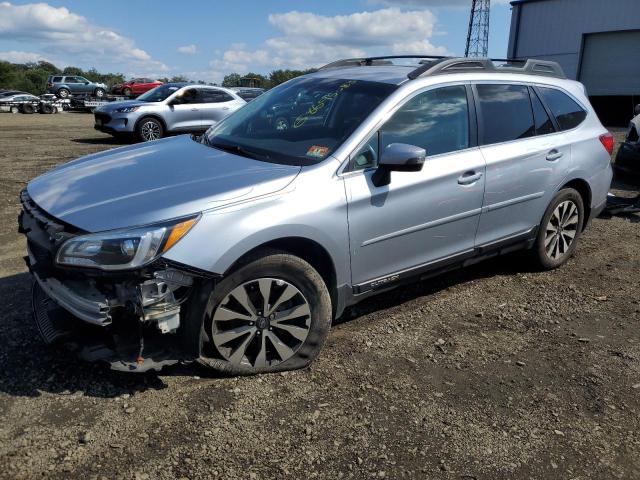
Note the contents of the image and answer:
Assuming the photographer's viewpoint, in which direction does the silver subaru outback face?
facing the viewer and to the left of the viewer

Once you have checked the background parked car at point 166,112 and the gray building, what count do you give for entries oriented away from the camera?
0

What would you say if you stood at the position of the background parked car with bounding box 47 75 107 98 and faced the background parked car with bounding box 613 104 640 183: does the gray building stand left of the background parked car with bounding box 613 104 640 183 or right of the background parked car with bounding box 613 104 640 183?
left

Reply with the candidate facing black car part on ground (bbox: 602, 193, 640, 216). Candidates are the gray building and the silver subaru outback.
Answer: the gray building

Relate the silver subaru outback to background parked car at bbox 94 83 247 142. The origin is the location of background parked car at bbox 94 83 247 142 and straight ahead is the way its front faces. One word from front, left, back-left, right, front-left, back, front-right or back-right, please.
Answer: front-left

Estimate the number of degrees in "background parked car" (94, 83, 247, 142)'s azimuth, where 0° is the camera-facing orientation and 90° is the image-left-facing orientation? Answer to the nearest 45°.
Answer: approximately 45°

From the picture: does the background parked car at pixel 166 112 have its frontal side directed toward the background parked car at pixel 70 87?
no

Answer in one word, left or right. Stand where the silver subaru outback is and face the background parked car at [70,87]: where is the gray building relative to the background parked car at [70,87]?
right

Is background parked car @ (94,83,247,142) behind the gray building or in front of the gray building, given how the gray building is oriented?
in front

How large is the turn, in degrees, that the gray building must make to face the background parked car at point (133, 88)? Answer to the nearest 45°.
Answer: approximately 90° to its right

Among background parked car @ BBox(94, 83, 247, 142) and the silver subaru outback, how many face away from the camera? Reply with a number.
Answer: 0

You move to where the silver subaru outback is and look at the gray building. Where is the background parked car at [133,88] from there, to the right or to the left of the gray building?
left

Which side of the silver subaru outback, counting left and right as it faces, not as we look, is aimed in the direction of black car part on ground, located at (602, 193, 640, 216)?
back

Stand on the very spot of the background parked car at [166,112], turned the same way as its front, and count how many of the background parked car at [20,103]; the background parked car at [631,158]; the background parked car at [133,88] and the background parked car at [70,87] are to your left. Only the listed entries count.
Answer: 1

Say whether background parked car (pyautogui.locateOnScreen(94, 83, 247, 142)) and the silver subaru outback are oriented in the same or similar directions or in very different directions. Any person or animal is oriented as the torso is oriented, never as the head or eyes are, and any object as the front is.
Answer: same or similar directions

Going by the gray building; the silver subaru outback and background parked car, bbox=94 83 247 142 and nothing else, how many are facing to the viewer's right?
0

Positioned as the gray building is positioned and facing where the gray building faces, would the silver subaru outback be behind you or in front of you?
in front

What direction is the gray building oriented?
toward the camera

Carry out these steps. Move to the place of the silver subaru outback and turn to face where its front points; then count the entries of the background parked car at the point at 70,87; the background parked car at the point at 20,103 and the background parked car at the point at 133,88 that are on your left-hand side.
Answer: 0

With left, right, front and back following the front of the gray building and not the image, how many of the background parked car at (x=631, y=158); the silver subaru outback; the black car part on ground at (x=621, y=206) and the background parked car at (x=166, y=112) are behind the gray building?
0
